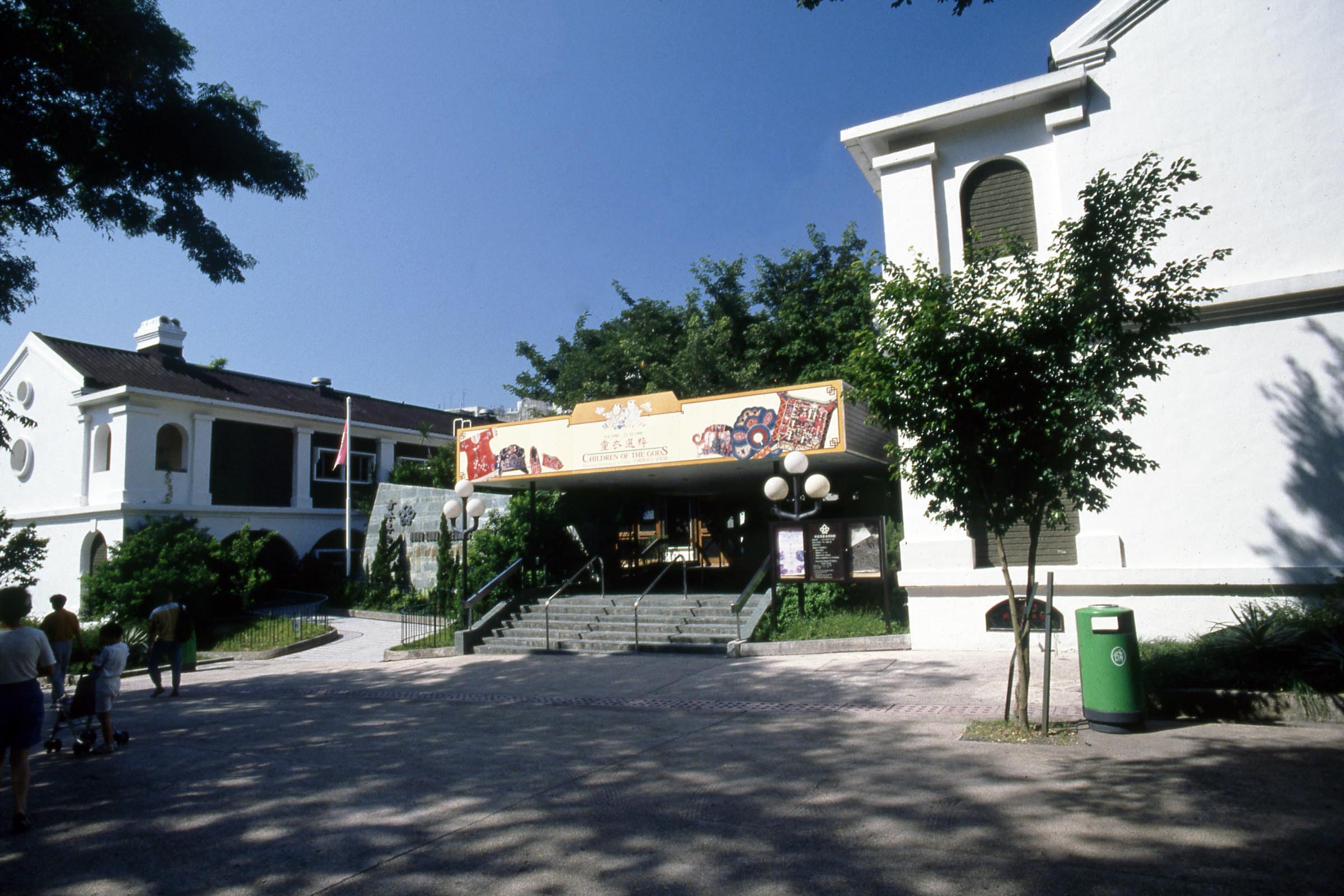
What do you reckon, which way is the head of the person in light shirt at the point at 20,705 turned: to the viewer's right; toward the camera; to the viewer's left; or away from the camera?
away from the camera

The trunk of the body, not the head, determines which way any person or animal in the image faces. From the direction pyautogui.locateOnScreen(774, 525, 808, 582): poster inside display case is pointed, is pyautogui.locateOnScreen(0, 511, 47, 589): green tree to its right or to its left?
on its right

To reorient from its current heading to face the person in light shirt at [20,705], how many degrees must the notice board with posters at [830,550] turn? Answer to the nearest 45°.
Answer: approximately 45° to its right

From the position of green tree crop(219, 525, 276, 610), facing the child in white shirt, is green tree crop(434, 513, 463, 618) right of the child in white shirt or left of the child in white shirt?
left

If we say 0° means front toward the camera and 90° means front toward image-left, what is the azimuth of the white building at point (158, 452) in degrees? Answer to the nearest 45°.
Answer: approximately 315°

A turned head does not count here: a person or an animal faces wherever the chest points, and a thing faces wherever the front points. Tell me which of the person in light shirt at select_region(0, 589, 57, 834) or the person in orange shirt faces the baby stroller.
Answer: the person in light shirt

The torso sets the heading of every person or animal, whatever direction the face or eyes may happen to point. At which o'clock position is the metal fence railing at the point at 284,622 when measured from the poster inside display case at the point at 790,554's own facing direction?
The metal fence railing is roughly at 4 o'clock from the poster inside display case.

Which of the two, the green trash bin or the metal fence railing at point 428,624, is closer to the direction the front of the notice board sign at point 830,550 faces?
the green trash bin

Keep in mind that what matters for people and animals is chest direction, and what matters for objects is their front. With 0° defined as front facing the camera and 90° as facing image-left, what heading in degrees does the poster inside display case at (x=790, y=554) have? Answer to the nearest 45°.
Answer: approximately 0°

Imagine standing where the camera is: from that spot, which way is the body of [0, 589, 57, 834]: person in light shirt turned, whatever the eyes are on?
away from the camera

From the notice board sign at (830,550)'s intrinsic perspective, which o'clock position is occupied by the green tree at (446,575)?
The green tree is roughly at 4 o'clock from the notice board sign.
